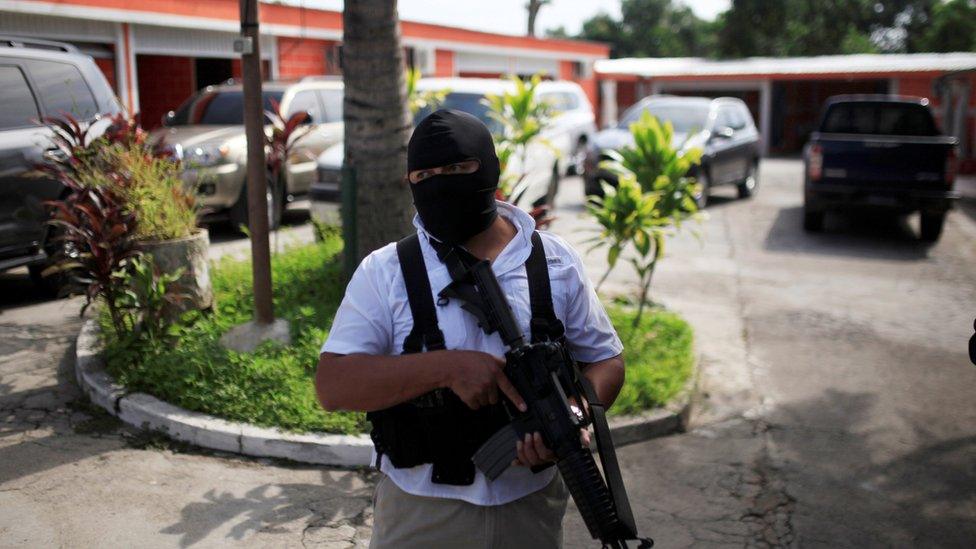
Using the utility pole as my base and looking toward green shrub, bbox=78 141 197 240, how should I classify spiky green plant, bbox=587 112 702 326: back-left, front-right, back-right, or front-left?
back-right

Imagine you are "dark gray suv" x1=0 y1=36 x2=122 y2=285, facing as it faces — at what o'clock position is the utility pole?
The utility pole is roughly at 8 o'clock from the dark gray suv.

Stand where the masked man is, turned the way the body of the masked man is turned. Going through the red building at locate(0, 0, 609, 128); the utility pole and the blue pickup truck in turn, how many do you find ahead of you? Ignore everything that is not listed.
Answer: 0

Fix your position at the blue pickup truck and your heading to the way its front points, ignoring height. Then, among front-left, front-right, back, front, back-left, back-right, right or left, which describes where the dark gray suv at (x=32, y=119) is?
back-left

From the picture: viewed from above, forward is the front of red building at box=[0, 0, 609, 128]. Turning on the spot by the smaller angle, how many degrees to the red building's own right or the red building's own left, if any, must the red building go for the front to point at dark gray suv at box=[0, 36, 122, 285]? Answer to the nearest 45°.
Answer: approximately 45° to the red building's own right

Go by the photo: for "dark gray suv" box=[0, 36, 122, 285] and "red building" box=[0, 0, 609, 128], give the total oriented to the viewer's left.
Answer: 1

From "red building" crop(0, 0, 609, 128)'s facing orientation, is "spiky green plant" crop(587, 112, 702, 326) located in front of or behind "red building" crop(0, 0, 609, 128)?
in front

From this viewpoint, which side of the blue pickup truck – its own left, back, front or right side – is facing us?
back

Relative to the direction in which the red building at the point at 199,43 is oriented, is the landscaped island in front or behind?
in front

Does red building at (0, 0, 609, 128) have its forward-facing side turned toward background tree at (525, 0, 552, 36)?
no

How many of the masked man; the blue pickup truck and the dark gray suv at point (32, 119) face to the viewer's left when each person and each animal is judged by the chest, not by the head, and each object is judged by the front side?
1

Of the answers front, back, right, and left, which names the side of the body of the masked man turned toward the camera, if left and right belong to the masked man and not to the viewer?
front

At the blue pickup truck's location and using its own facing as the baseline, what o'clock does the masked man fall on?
The masked man is roughly at 6 o'clock from the blue pickup truck.

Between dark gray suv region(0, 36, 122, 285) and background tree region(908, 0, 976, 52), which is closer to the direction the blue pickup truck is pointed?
the background tree
